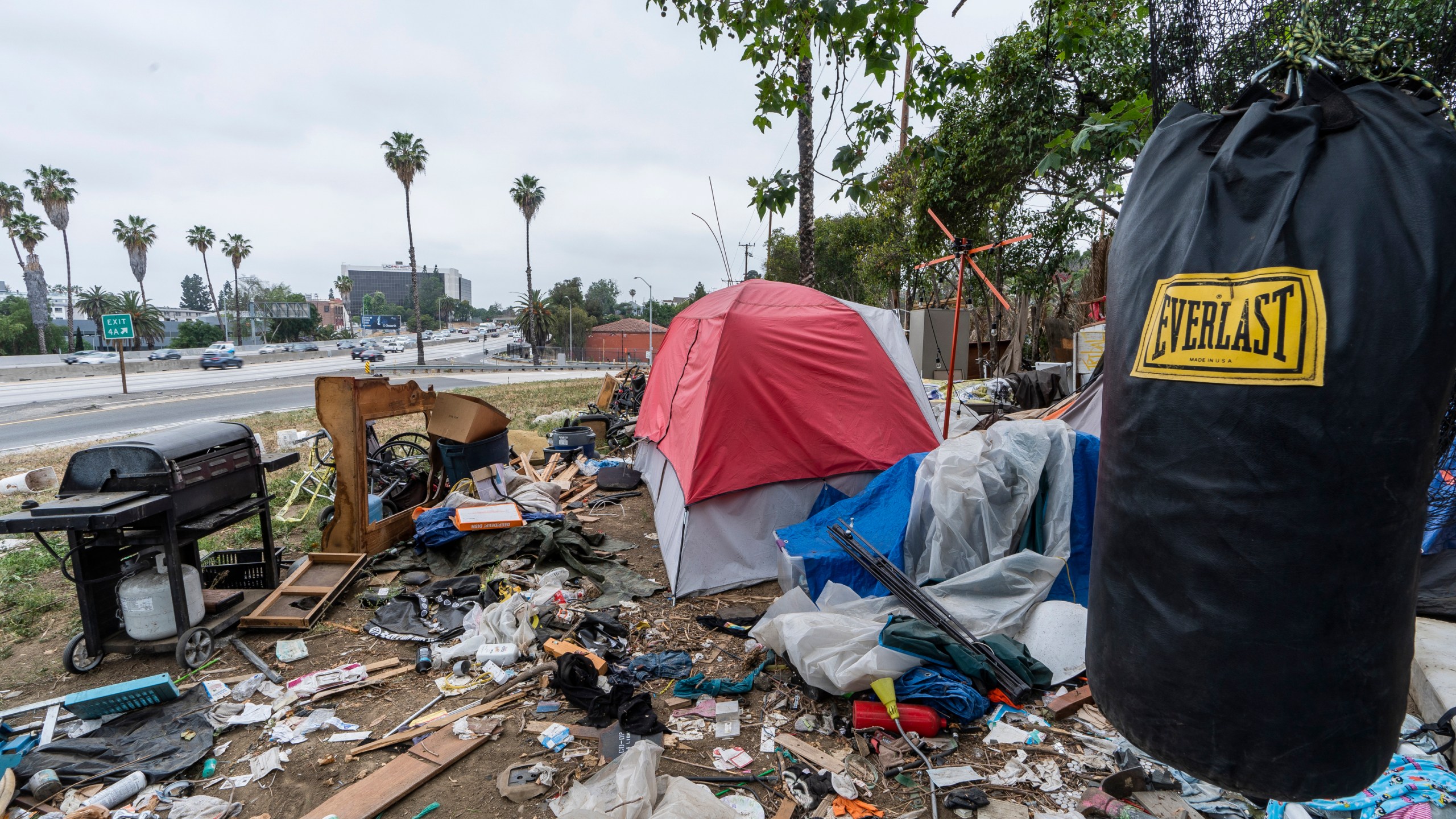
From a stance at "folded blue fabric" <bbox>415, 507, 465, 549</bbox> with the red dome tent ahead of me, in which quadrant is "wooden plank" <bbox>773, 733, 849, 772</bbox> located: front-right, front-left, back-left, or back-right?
front-right

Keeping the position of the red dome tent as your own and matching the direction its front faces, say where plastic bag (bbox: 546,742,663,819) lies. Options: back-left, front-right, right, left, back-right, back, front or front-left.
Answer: front-left

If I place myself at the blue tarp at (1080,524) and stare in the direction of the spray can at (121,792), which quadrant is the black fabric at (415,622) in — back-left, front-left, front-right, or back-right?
front-right

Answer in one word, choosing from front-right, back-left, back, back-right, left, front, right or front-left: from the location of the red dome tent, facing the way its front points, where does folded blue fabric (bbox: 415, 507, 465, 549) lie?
front-right

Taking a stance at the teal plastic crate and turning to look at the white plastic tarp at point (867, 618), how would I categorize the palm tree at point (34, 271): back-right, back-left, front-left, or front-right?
back-left

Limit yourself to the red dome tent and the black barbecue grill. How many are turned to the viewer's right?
0

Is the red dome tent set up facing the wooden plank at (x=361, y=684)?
yes

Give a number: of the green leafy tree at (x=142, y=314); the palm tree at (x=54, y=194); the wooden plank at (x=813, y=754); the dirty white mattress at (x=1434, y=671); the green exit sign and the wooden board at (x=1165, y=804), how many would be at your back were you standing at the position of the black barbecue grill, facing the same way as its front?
3

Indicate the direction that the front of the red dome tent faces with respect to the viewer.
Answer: facing the viewer and to the left of the viewer

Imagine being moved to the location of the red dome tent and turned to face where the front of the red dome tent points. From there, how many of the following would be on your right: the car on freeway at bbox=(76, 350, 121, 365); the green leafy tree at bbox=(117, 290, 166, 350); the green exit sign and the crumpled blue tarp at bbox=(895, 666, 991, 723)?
3

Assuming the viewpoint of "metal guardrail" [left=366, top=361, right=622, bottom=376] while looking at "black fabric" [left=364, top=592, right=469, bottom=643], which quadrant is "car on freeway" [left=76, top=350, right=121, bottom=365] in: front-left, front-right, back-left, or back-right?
back-right
